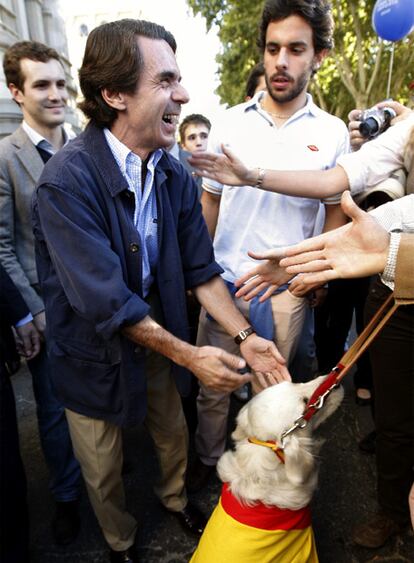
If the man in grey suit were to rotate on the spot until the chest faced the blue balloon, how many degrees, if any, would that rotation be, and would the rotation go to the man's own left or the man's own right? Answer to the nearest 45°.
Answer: approximately 90° to the man's own left

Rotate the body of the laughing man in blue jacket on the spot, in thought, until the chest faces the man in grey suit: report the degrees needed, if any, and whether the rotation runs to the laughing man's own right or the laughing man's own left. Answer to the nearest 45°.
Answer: approximately 180°

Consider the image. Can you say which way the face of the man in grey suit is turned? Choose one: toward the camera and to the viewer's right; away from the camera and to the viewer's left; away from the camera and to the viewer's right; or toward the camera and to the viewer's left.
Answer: toward the camera and to the viewer's right

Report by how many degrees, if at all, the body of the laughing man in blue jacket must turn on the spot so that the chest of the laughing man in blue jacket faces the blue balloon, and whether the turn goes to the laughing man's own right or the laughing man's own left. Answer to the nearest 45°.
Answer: approximately 90° to the laughing man's own left
